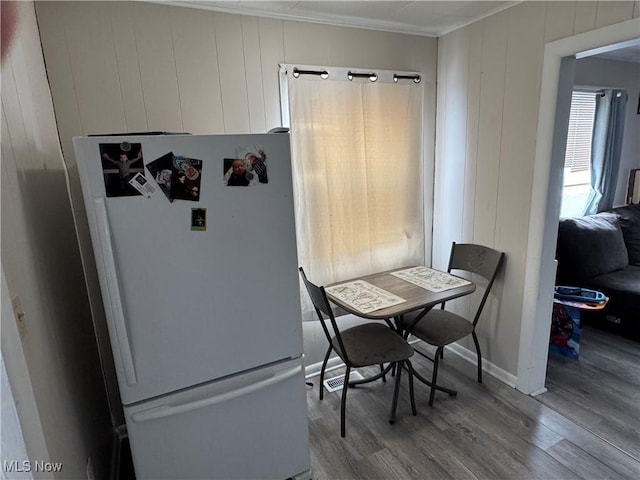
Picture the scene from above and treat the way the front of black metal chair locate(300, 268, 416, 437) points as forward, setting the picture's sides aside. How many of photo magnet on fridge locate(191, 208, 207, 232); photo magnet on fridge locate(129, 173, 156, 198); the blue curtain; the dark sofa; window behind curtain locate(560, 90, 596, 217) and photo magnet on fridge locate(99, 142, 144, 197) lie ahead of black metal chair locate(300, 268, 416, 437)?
3

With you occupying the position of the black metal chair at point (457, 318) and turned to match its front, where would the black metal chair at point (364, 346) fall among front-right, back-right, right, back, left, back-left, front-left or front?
front

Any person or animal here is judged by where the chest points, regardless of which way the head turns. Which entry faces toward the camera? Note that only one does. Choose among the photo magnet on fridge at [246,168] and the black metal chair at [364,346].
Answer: the photo magnet on fridge

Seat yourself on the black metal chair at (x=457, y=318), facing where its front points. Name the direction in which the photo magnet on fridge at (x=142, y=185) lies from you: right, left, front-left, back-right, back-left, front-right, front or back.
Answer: front

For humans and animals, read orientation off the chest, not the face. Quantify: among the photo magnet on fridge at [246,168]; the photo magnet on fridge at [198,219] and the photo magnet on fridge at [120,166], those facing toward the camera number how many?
3

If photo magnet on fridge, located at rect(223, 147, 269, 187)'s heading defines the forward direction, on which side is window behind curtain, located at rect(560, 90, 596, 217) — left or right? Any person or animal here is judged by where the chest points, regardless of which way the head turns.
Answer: on its left

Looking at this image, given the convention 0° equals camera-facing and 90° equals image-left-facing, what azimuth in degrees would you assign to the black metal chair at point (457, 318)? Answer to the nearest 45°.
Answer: approximately 45°

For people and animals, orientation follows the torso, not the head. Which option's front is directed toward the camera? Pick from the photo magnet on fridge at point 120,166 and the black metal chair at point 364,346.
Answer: the photo magnet on fridge

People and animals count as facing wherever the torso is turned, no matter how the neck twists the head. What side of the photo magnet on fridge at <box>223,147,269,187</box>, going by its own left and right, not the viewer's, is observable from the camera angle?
front

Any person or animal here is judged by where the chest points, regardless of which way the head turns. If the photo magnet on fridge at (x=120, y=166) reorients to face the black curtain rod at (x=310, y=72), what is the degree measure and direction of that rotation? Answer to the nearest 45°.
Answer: approximately 135° to its left

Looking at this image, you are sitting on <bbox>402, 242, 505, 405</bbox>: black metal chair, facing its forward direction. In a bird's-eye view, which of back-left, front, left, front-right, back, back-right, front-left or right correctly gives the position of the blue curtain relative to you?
back
